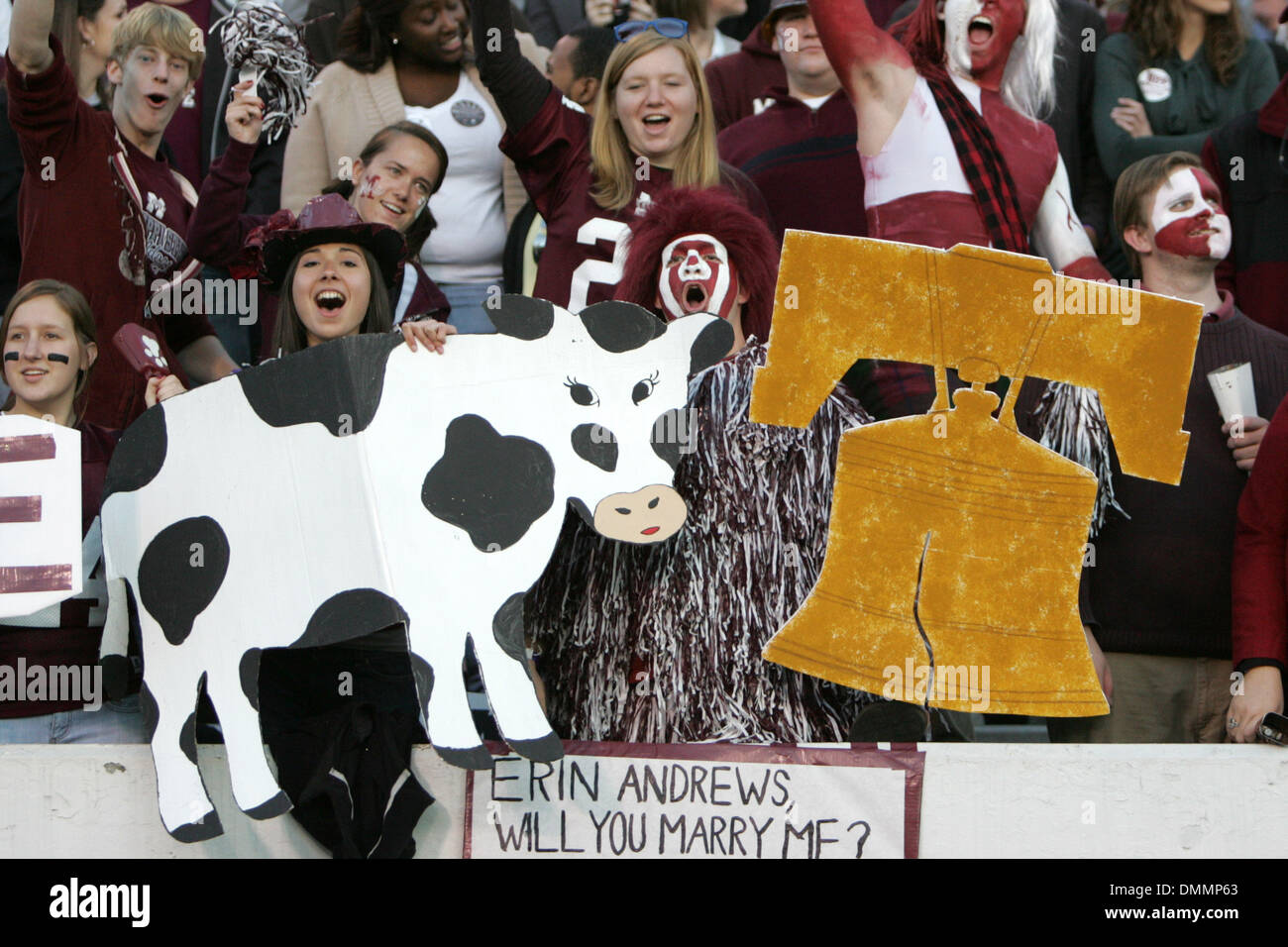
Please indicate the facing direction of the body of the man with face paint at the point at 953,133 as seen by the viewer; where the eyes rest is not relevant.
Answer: toward the camera

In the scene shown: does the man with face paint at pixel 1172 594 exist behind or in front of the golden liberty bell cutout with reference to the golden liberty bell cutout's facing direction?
behind

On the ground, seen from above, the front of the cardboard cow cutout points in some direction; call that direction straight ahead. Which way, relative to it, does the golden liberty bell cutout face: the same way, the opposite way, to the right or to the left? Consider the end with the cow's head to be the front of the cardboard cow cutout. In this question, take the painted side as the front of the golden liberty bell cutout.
to the right

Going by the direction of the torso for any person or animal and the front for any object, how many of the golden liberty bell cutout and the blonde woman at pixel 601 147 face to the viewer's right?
0

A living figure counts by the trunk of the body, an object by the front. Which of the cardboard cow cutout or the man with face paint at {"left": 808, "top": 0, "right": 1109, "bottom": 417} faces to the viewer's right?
the cardboard cow cutout

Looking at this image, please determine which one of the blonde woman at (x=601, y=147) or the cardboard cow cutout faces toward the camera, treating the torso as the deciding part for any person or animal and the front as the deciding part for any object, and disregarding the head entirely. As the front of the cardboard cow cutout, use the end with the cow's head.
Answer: the blonde woman

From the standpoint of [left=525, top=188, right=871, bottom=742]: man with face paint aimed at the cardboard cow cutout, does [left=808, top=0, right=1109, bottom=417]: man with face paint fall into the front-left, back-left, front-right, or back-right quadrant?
back-right

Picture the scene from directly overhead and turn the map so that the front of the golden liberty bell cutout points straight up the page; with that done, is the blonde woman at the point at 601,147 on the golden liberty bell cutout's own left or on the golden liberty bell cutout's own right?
on the golden liberty bell cutout's own right

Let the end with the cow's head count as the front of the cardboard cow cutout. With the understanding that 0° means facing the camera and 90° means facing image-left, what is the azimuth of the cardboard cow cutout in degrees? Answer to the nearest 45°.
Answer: approximately 270°

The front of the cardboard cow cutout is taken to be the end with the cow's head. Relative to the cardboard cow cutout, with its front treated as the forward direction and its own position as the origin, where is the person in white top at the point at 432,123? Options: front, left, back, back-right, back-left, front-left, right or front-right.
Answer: left

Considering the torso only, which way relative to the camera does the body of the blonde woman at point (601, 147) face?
toward the camera

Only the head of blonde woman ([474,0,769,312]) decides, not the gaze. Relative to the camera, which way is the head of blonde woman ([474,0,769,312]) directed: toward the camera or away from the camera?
toward the camera

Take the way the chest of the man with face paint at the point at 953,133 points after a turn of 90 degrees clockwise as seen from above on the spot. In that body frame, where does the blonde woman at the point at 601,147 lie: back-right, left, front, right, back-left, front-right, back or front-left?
front

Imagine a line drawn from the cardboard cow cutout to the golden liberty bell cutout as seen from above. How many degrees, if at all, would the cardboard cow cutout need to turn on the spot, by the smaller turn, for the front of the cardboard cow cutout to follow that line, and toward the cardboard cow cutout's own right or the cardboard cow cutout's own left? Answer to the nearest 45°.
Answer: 0° — it already faces it

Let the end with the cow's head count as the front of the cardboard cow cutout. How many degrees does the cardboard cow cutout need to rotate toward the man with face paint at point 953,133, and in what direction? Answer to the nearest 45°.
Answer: approximately 45° to its left

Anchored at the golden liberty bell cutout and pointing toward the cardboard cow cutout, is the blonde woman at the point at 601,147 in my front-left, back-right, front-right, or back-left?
front-right
